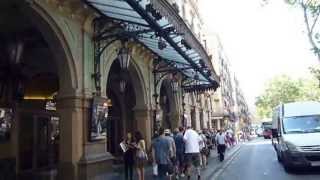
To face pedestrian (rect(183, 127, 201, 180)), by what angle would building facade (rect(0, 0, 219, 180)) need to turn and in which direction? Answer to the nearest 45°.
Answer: approximately 45° to its left

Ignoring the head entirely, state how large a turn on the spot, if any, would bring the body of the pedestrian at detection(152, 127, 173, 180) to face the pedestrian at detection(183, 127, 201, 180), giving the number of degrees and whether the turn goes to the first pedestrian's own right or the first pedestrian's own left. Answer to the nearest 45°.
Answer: approximately 45° to the first pedestrian's own right

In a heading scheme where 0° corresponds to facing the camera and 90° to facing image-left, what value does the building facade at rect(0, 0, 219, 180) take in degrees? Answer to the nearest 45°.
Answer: approximately 315°

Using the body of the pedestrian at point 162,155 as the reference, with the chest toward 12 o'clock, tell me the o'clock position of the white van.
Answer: The white van is roughly at 2 o'clock from the pedestrian.

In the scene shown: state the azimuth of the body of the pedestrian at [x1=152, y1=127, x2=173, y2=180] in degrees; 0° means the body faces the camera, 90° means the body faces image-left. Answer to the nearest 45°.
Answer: approximately 180°

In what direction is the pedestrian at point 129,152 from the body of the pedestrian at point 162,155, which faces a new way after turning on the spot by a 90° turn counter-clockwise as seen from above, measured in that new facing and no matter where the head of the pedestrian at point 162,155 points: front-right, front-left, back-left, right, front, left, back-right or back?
front-right
